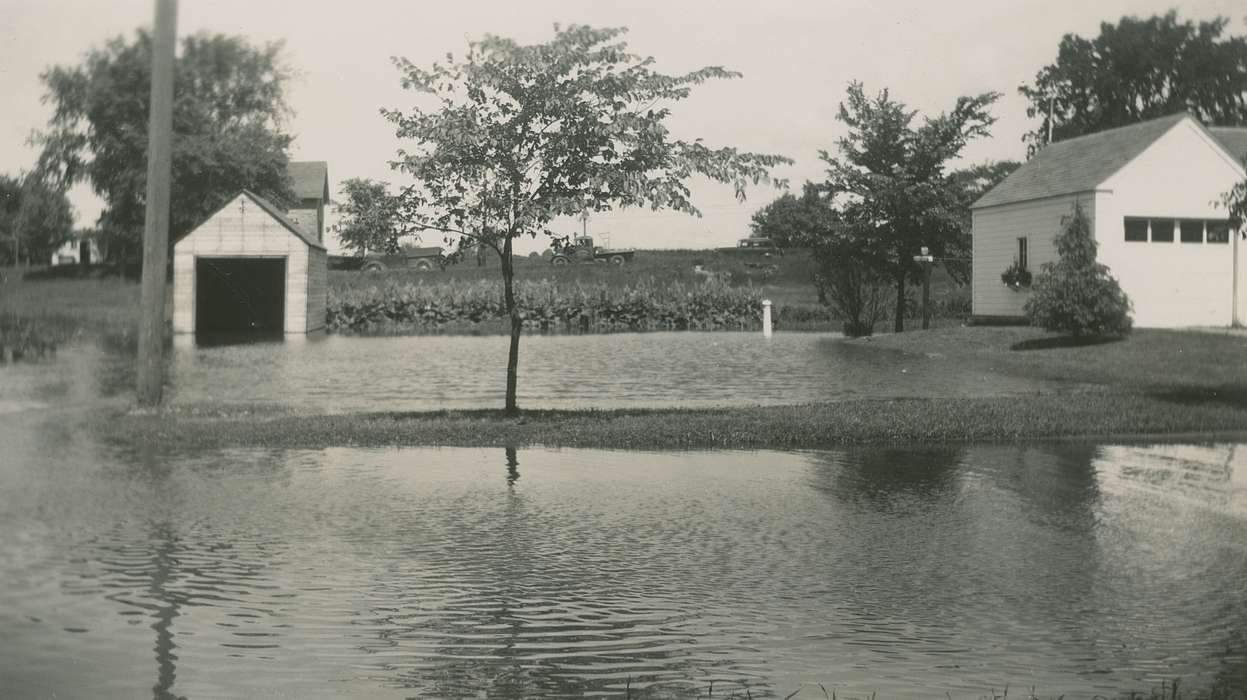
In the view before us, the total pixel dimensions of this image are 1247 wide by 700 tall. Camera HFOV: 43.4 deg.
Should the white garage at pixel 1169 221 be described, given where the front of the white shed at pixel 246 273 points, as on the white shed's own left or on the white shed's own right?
on the white shed's own left

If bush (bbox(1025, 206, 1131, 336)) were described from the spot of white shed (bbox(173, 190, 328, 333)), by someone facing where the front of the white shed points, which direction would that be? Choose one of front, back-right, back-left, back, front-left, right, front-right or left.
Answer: front-left

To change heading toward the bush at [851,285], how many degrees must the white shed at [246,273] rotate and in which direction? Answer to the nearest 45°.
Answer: approximately 90° to its left

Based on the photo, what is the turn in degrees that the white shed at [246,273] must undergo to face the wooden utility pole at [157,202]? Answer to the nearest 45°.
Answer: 0° — it already faces it

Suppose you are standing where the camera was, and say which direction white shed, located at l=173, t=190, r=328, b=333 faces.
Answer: facing the viewer

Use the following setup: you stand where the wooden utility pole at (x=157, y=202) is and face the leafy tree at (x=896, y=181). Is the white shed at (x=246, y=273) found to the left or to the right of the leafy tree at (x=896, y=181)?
left

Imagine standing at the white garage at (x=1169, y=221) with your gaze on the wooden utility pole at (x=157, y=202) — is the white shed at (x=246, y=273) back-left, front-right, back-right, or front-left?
front-right
